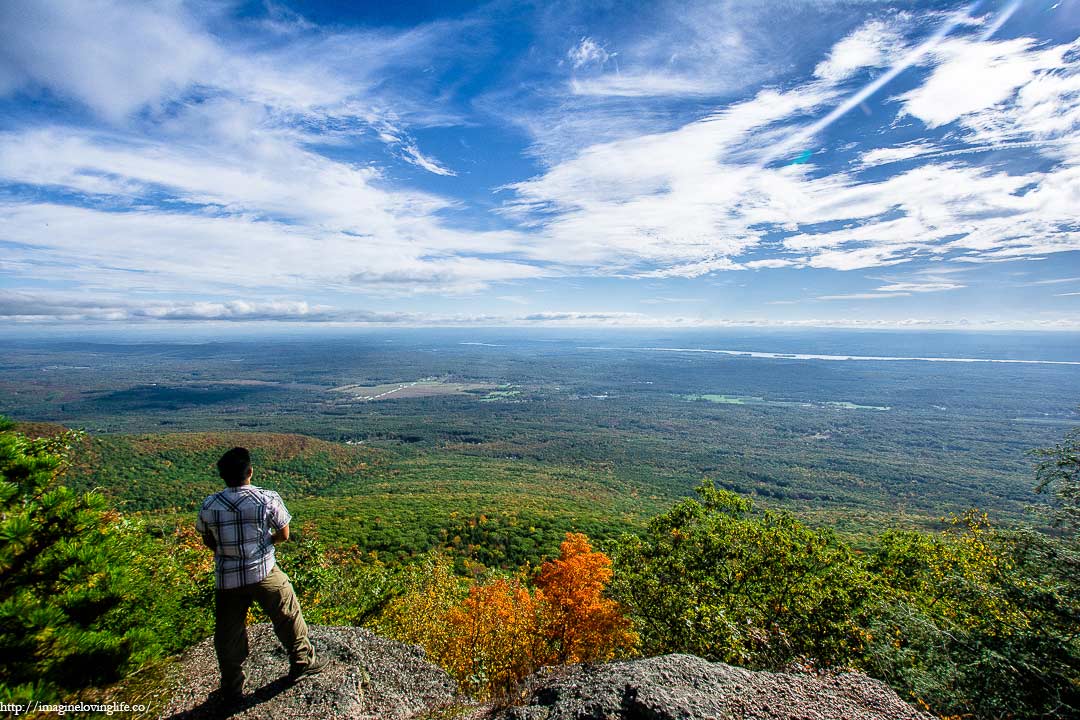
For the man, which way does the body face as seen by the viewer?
away from the camera

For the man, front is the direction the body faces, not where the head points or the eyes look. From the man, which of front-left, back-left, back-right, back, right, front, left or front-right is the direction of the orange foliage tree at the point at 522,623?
front-right

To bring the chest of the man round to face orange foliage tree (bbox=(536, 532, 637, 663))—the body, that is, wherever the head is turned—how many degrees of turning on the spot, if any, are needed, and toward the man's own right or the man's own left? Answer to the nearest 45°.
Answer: approximately 45° to the man's own right

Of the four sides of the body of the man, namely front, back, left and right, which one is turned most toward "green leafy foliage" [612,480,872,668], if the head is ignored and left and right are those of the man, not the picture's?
right

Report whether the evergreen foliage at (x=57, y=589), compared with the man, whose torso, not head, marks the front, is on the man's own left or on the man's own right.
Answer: on the man's own left
